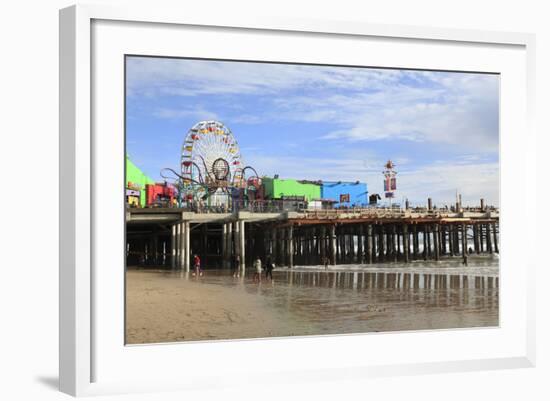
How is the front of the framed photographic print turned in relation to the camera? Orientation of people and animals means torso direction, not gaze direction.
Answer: facing the viewer and to the right of the viewer
